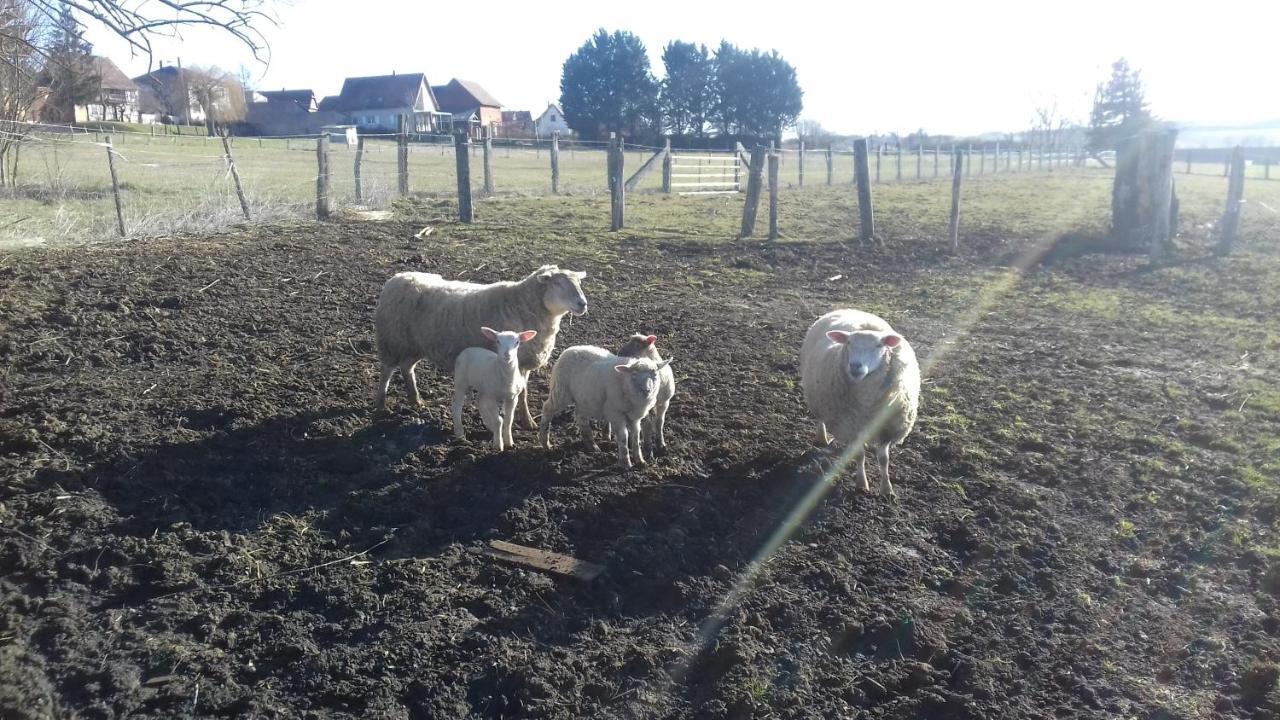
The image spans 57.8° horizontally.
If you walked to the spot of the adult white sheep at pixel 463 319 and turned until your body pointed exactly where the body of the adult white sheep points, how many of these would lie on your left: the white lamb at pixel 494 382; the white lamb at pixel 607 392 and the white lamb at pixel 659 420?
0

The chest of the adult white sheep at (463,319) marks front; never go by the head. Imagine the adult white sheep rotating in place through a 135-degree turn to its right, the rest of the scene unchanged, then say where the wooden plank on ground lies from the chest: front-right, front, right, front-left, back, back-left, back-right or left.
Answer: front-left

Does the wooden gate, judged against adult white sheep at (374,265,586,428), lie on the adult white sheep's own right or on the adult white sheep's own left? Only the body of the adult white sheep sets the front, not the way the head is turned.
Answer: on the adult white sheep's own left

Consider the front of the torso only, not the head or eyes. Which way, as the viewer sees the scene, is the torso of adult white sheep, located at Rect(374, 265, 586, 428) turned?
to the viewer's right

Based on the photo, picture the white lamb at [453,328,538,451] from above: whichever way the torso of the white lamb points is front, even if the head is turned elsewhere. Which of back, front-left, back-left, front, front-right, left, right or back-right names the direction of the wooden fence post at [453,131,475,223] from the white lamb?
back-left

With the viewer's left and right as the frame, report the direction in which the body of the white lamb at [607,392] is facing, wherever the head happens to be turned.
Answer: facing the viewer and to the right of the viewer

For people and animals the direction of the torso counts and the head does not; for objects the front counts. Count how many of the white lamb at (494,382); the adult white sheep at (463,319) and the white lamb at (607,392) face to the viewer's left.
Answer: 0

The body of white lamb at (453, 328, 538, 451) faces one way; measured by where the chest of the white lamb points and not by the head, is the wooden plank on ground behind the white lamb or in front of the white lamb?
in front

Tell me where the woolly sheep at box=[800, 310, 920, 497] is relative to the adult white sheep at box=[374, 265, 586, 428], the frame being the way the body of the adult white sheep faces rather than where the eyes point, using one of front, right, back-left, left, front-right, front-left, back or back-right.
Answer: front-right

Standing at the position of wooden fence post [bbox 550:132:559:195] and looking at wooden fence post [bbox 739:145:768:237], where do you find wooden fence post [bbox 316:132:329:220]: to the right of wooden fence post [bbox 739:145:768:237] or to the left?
right

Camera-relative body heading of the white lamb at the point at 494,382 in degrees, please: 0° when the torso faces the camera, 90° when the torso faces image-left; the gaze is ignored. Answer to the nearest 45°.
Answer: approximately 315°

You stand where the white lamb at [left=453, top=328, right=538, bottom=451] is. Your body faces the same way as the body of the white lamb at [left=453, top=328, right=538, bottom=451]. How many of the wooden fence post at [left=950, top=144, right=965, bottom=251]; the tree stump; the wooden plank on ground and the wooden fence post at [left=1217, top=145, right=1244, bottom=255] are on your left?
3

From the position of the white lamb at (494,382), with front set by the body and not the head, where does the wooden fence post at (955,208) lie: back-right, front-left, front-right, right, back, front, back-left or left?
left

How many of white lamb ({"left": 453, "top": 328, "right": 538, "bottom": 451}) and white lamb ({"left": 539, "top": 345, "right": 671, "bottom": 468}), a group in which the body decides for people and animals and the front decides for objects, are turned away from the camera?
0
